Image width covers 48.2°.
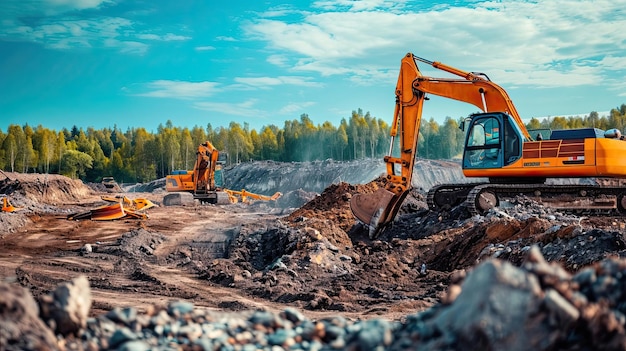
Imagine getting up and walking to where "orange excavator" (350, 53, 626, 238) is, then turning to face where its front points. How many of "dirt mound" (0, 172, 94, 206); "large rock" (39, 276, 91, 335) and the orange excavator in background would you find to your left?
1

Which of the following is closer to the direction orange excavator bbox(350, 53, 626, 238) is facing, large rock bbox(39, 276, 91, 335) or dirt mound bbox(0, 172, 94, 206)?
the dirt mound

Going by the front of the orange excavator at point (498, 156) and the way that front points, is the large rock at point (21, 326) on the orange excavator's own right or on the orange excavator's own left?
on the orange excavator's own left

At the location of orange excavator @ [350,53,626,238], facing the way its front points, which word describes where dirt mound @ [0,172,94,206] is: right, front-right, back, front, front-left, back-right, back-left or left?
front-right

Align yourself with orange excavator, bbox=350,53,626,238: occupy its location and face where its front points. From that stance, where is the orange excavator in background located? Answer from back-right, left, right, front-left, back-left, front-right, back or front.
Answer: front-right

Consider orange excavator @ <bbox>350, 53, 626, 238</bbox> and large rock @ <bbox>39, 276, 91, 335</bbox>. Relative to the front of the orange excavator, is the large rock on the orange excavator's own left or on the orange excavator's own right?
on the orange excavator's own left

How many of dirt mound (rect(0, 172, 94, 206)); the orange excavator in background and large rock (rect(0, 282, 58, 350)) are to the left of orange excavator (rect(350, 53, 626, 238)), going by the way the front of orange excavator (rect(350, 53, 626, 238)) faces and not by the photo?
1

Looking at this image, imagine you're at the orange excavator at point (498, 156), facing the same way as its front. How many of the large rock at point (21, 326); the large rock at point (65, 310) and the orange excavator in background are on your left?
2

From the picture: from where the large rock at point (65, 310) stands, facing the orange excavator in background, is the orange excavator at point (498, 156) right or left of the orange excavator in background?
right

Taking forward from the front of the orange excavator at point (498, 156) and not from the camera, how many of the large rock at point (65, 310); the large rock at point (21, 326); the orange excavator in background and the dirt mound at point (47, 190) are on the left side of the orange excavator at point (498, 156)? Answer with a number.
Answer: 2

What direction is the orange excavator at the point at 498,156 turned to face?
to the viewer's left
